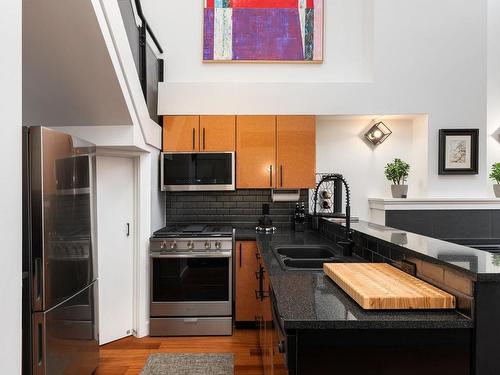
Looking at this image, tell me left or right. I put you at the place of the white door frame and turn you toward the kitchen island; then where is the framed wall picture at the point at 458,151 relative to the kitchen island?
left

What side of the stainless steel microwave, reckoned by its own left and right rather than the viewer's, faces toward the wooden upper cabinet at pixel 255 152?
left

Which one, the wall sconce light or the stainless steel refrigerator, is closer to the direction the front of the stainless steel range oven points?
the stainless steel refrigerator

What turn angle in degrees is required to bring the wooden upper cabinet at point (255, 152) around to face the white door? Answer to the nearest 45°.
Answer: approximately 90° to its right

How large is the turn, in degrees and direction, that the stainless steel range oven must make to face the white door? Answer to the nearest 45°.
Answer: approximately 90° to its right

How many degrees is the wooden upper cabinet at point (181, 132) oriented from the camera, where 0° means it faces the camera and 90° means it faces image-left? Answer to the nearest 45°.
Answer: approximately 0°

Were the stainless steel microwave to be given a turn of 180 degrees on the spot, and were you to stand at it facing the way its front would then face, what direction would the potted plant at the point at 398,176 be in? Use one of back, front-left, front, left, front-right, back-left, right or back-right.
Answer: right

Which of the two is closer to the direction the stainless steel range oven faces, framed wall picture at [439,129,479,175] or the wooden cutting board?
the wooden cutting board

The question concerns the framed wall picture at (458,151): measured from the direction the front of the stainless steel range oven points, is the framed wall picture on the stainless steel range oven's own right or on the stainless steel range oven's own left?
on the stainless steel range oven's own left

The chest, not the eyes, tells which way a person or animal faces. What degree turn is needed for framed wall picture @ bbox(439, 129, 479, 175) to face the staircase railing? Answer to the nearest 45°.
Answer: approximately 45° to its right
